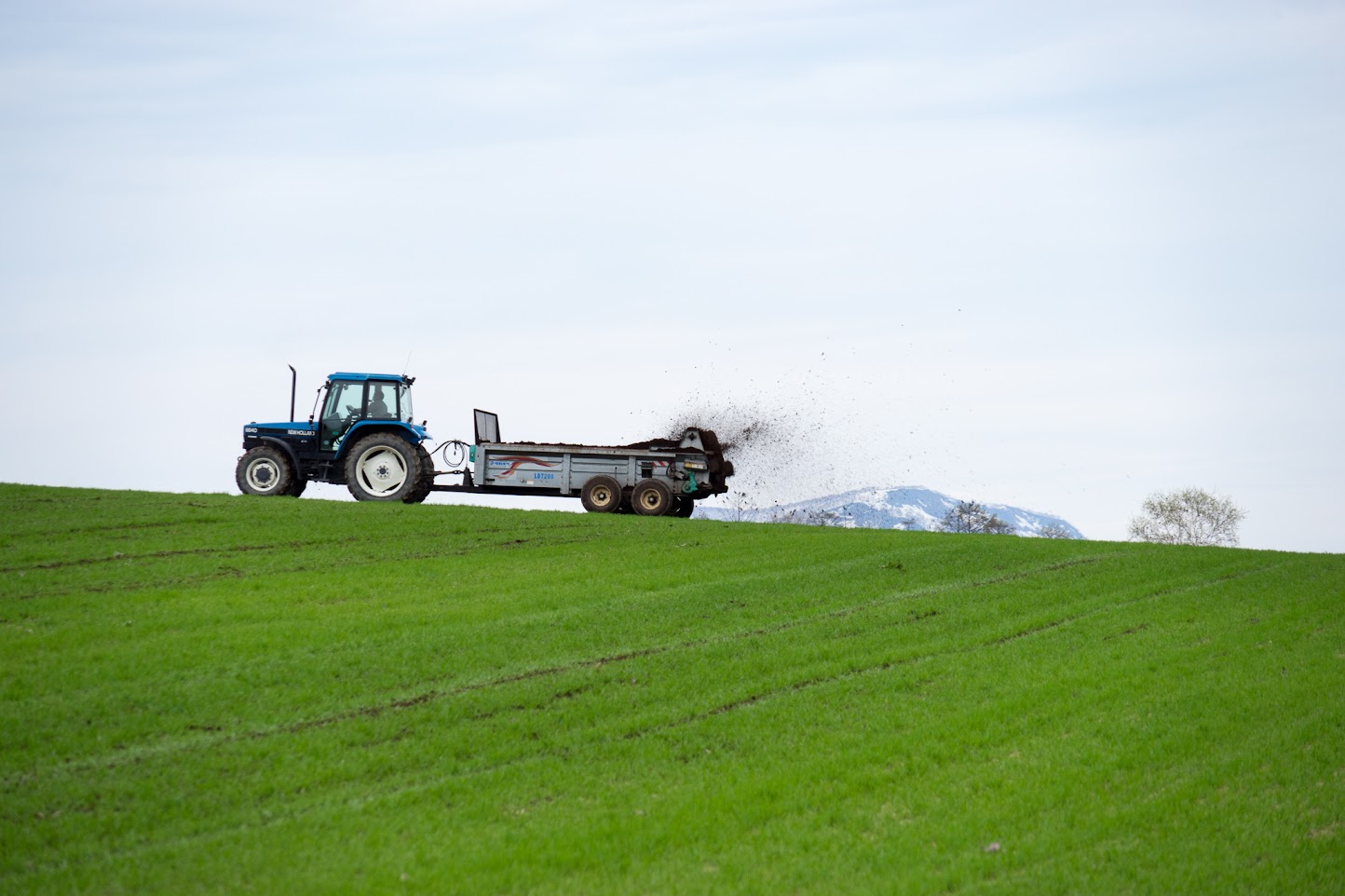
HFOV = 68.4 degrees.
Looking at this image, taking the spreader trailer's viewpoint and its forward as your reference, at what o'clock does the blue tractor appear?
The blue tractor is roughly at 12 o'clock from the spreader trailer.

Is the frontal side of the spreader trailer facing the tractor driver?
yes

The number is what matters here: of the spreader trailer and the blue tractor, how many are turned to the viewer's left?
2

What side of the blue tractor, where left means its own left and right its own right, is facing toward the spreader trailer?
back

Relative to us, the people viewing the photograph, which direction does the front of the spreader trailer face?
facing to the left of the viewer

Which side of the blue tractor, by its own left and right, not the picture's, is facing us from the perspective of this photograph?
left
